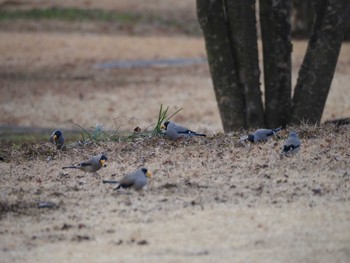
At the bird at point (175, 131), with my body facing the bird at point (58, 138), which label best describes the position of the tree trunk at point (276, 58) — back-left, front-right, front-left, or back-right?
back-right

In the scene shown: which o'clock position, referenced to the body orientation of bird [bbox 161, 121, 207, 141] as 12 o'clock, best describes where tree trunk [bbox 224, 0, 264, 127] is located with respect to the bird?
The tree trunk is roughly at 4 o'clock from the bird.

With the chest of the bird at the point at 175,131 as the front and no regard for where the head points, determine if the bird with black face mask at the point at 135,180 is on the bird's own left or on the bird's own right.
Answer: on the bird's own left

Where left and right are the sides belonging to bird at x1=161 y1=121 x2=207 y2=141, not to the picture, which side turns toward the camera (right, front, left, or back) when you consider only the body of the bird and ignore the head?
left

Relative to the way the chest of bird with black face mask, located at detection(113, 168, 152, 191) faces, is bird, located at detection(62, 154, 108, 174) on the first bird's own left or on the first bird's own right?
on the first bird's own left

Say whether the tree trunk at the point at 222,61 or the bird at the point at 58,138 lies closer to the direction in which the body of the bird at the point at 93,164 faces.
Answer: the tree trunk

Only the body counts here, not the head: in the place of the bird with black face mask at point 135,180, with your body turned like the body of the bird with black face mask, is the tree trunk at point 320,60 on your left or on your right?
on your left

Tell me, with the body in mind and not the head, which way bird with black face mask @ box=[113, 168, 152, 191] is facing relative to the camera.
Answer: to the viewer's right

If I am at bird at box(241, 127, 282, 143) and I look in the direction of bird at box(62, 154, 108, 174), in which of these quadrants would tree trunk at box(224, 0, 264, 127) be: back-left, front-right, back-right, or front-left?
back-right

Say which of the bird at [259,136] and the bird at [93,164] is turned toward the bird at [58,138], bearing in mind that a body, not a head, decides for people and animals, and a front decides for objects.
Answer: the bird at [259,136]

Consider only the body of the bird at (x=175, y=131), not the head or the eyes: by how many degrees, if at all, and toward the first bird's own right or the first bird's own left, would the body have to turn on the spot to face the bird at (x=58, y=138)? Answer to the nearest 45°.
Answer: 0° — it already faces it

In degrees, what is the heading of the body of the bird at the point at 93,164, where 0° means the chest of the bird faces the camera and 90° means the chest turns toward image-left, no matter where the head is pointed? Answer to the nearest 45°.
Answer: approximately 270°

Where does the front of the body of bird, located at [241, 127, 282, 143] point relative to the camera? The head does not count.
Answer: to the viewer's left

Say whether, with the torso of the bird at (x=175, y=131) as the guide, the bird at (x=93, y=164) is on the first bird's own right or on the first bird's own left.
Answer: on the first bird's own left
